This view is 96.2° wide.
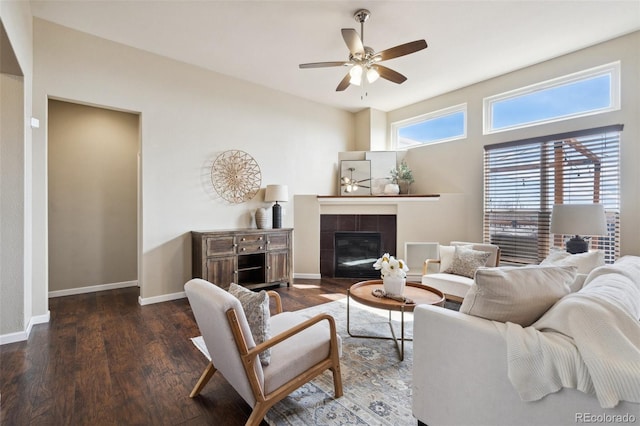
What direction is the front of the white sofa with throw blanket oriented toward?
to the viewer's left

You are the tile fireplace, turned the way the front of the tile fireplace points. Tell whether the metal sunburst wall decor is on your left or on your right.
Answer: on your right

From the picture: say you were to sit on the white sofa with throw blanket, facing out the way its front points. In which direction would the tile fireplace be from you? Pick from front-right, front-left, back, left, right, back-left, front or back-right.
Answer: front-right

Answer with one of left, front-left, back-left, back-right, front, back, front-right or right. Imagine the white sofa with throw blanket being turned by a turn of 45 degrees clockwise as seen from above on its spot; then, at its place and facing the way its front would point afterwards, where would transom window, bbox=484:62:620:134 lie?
front-right

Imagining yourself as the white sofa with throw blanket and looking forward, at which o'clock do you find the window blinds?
The window blinds is roughly at 3 o'clock from the white sofa with throw blanket.

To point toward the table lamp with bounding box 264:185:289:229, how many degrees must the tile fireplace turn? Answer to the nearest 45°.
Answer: approximately 45° to its right

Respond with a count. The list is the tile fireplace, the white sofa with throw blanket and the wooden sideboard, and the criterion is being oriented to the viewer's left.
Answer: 1

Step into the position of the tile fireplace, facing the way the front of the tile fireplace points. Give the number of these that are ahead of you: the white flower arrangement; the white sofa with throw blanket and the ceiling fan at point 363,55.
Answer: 3

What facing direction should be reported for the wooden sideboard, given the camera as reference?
facing the viewer and to the right of the viewer

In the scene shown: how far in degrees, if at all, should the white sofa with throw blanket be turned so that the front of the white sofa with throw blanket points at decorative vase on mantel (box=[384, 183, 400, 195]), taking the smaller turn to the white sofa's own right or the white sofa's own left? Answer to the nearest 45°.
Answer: approximately 45° to the white sofa's own right

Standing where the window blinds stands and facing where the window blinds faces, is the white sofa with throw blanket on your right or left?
on your left

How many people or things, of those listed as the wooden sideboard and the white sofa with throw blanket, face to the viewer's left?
1

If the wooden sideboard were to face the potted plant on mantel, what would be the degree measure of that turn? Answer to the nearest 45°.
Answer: approximately 45° to its left

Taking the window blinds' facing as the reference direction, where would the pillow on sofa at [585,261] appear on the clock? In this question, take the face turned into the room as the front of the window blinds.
The pillow on sofa is roughly at 10 o'clock from the window blinds.

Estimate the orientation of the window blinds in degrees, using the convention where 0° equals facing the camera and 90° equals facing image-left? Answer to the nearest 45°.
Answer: approximately 45°
